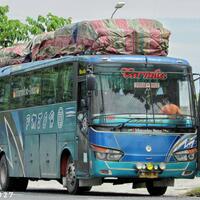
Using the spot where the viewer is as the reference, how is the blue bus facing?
facing the viewer and to the right of the viewer
